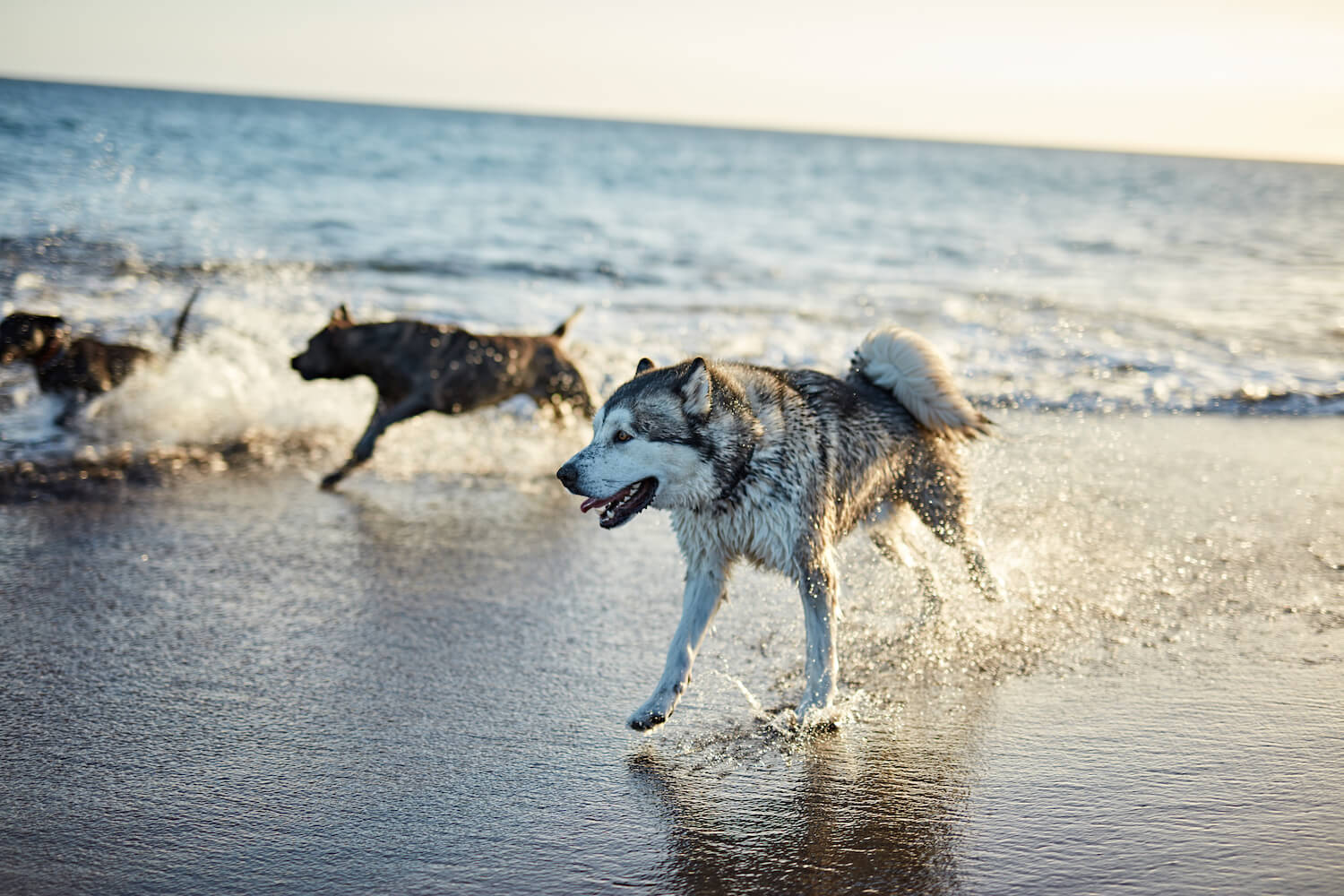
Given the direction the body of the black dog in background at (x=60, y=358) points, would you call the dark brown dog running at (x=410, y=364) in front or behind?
behind

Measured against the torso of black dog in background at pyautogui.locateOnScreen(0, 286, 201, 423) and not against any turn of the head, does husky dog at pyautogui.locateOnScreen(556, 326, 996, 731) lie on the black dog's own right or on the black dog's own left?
on the black dog's own left

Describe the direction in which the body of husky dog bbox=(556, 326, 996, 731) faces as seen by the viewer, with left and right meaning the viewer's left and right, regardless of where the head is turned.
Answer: facing the viewer and to the left of the viewer

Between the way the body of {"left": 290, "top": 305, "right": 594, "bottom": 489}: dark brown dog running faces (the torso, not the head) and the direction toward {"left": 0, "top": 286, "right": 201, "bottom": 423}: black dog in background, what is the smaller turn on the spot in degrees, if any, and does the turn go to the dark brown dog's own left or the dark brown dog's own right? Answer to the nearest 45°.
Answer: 0° — it already faces it

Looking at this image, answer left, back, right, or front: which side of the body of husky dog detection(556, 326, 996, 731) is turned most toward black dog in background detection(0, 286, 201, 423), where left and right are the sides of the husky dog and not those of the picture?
right

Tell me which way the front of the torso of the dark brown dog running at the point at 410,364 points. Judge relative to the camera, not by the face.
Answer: to the viewer's left

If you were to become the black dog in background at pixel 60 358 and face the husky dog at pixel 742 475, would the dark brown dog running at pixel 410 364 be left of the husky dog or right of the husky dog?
left

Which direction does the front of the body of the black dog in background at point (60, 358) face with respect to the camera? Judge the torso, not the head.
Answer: to the viewer's left

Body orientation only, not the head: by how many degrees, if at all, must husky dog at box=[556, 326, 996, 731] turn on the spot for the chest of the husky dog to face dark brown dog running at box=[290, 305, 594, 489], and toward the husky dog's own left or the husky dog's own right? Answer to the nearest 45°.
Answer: approximately 90° to the husky dog's own right

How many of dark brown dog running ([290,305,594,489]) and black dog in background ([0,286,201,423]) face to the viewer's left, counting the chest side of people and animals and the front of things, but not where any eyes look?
2
